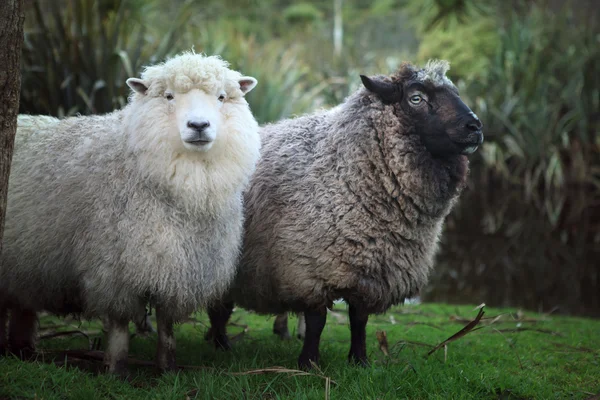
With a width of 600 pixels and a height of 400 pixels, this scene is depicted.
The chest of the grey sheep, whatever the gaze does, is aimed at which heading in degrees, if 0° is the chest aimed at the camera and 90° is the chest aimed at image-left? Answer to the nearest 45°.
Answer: approximately 315°

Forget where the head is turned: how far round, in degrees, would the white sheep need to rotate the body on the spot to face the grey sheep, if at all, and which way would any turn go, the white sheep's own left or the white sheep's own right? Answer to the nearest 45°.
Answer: approximately 45° to the white sheep's own left

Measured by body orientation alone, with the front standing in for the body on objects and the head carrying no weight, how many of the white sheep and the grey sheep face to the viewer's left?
0

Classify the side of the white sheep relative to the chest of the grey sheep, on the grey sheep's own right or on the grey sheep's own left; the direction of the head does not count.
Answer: on the grey sheep's own right

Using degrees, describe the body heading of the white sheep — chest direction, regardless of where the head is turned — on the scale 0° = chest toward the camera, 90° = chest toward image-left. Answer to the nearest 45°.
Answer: approximately 315°

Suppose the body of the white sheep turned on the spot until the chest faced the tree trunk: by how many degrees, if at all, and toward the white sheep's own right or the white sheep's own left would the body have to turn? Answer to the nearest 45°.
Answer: approximately 90° to the white sheep's own right
